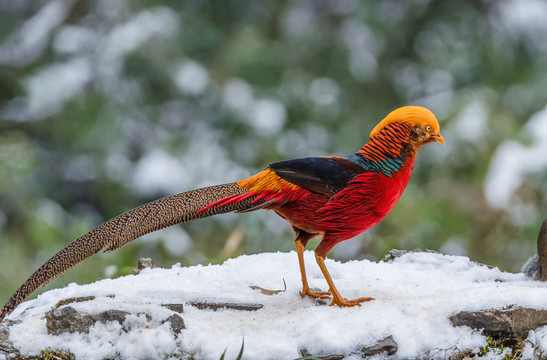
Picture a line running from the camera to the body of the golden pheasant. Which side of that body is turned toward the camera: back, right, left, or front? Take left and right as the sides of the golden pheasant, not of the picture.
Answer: right

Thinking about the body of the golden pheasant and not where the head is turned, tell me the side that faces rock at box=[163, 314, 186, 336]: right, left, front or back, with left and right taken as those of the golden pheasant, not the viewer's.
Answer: back

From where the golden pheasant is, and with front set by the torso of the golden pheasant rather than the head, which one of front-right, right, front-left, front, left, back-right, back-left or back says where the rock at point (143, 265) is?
back-left

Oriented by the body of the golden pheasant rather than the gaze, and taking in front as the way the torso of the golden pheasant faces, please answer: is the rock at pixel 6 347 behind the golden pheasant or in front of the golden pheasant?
behind

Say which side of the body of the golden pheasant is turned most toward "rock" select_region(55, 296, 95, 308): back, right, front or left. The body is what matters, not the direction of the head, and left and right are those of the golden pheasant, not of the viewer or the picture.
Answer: back

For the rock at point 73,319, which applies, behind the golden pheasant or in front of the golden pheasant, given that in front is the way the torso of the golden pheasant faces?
behind
